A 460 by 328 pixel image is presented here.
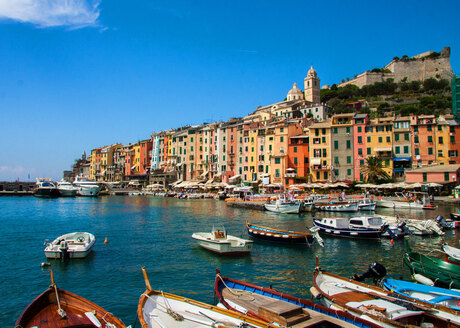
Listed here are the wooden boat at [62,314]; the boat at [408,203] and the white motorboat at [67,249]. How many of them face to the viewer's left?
1

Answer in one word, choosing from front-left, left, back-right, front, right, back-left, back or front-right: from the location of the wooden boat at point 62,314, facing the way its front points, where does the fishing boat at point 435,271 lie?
right

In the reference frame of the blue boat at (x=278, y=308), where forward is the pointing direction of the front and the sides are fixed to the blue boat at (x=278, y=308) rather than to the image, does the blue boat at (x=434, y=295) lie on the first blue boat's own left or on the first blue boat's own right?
on the first blue boat's own right

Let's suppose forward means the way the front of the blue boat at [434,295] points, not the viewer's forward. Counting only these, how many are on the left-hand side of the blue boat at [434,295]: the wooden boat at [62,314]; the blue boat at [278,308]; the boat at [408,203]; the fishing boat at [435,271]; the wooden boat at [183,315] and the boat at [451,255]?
3

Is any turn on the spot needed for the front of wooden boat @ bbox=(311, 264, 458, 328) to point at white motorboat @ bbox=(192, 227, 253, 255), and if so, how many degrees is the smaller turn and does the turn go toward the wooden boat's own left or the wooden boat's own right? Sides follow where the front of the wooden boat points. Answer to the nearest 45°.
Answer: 0° — it already faces it

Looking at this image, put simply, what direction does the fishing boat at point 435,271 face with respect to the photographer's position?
facing away from the viewer and to the left of the viewer

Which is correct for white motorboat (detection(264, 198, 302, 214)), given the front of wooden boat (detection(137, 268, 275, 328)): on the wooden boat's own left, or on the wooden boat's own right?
on the wooden boat's own right

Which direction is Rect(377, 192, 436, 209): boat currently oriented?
to the viewer's left

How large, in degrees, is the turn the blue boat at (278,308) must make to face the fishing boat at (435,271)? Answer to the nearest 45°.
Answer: approximately 90° to its right

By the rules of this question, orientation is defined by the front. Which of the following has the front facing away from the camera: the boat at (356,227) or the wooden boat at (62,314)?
the wooden boat

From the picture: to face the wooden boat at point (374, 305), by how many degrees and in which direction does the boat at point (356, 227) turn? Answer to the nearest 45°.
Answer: approximately 90° to its left

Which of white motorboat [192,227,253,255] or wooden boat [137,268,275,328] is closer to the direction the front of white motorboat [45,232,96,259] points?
the white motorboat

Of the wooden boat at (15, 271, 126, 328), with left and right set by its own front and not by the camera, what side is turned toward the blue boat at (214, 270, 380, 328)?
right

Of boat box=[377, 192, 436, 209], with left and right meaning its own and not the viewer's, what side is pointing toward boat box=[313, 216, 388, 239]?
left

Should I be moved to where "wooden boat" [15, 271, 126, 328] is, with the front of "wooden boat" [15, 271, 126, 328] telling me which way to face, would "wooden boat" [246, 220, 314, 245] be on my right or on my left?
on my right

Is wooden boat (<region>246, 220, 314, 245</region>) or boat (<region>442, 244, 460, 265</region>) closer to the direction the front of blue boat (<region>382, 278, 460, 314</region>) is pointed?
the wooden boat
